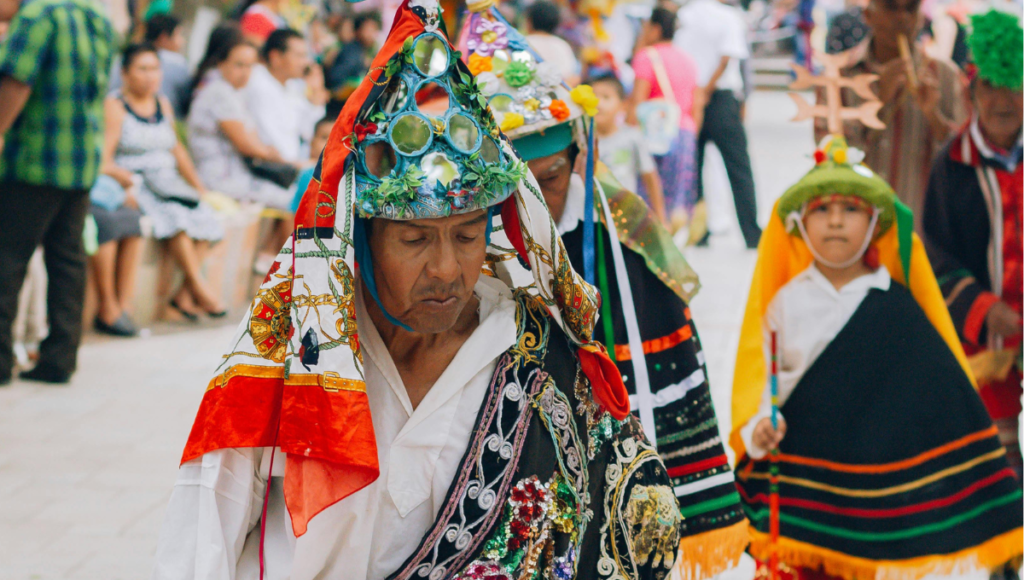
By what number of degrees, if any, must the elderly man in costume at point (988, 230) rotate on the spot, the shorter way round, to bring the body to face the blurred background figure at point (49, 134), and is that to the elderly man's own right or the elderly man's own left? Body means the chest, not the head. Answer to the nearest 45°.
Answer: approximately 90° to the elderly man's own right

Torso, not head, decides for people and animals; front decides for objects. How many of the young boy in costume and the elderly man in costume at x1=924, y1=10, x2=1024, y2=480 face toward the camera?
2

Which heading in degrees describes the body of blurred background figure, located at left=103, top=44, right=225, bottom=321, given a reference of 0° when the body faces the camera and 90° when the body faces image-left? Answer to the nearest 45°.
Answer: approximately 315°

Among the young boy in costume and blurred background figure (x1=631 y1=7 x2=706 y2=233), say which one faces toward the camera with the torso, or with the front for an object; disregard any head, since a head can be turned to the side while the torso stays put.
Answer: the young boy in costume

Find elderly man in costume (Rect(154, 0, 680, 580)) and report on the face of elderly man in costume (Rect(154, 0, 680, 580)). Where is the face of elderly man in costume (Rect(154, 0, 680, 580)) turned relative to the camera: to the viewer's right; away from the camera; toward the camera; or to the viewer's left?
toward the camera

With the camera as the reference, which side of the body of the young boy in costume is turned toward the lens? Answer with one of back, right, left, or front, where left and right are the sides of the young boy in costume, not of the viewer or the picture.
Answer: front

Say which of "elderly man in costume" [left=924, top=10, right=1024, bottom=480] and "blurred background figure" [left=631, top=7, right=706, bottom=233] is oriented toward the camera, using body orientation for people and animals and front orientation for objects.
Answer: the elderly man in costume

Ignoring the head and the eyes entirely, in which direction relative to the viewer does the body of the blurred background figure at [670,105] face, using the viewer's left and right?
facing away from the viewer and to the left of the viewer

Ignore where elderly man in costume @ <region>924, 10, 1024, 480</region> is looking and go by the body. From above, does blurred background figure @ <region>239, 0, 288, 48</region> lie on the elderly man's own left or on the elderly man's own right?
on the elderly man's own right

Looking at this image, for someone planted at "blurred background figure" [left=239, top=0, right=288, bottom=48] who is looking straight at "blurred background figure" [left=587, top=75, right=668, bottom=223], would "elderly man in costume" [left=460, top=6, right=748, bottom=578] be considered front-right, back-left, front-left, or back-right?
front-right

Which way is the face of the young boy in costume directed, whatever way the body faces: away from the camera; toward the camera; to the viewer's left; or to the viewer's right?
toward the camera

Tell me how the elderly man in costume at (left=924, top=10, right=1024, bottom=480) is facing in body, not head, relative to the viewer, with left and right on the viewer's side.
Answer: facing the viewer

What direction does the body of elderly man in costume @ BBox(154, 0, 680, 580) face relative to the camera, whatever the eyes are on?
toward the camera

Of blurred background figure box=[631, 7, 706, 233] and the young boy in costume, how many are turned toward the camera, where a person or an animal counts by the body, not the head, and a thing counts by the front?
1

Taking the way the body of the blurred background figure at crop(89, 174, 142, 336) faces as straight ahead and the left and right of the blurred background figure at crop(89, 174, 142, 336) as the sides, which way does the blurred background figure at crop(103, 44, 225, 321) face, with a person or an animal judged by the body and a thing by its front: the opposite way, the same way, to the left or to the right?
the same way
